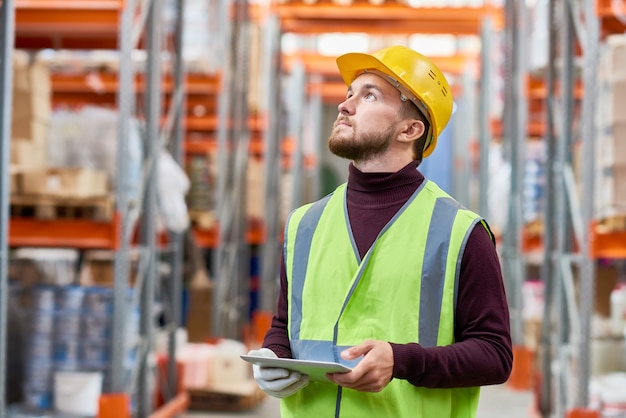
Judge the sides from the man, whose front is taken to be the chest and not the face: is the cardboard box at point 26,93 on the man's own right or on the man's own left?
on the man's own right

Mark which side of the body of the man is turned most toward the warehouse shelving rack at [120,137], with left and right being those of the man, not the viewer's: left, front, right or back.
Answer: right

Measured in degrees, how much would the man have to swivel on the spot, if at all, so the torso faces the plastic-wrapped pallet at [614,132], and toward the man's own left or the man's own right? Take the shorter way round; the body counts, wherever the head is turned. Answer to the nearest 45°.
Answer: approximately 180°

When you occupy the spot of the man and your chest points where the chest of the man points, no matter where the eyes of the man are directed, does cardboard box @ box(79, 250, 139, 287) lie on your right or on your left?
on your right

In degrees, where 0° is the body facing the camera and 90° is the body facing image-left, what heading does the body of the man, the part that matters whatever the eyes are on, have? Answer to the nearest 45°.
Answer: approximately 45°

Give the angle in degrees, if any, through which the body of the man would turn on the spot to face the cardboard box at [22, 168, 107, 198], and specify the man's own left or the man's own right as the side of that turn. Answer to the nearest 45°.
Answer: approximately 90° to the man's own right

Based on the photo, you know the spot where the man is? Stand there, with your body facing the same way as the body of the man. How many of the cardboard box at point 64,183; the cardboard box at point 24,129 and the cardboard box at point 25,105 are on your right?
3

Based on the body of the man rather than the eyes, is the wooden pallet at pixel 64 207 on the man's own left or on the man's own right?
on the man's own right

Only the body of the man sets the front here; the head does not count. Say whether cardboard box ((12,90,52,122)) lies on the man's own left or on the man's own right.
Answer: on the man's own right

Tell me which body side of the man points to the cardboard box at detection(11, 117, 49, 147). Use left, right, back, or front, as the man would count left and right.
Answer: right

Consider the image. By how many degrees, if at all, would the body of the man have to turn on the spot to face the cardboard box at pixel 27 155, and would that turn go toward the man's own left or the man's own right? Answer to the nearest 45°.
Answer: approximately 90° to the man's own right

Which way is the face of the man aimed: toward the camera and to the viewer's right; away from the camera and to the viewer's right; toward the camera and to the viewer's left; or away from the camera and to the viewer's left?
toward the camera and to the viewer's left
